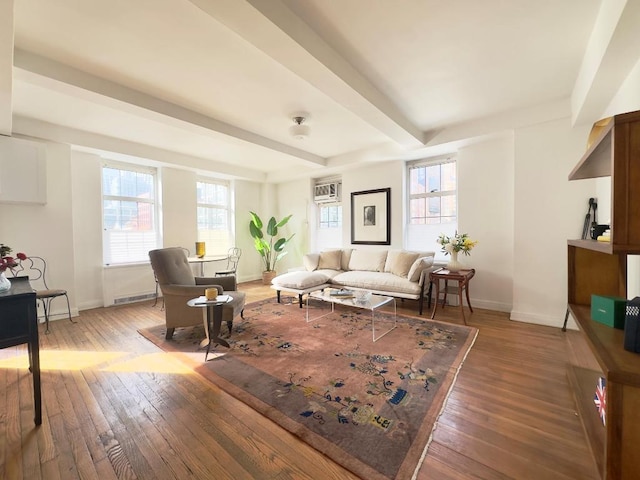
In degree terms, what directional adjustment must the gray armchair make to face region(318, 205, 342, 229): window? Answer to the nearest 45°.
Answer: approximately 45° to its left

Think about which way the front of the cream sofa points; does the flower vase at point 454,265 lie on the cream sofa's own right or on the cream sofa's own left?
on the cream sofa's own left

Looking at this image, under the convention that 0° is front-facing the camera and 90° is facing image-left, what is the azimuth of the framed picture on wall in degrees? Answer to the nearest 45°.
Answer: approximately 45°

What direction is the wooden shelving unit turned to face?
to the viewer's left

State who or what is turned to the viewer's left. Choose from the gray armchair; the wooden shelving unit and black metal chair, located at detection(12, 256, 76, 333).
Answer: the wooden shelving unit

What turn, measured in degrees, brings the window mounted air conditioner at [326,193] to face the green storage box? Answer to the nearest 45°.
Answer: approximately 45° to its left

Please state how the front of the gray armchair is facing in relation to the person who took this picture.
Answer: facing to the right of the viewer

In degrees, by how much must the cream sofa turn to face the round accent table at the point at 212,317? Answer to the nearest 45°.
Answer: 0° — it already faces it

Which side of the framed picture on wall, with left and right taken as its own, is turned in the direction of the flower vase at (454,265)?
left

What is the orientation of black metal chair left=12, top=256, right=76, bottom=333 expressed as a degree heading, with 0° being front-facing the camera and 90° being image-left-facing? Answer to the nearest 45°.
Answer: approximately 315°

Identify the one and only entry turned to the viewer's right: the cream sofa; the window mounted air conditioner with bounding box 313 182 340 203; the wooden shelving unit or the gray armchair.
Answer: the gray armchair

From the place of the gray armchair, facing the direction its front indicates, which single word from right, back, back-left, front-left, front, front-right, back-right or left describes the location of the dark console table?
back-right
